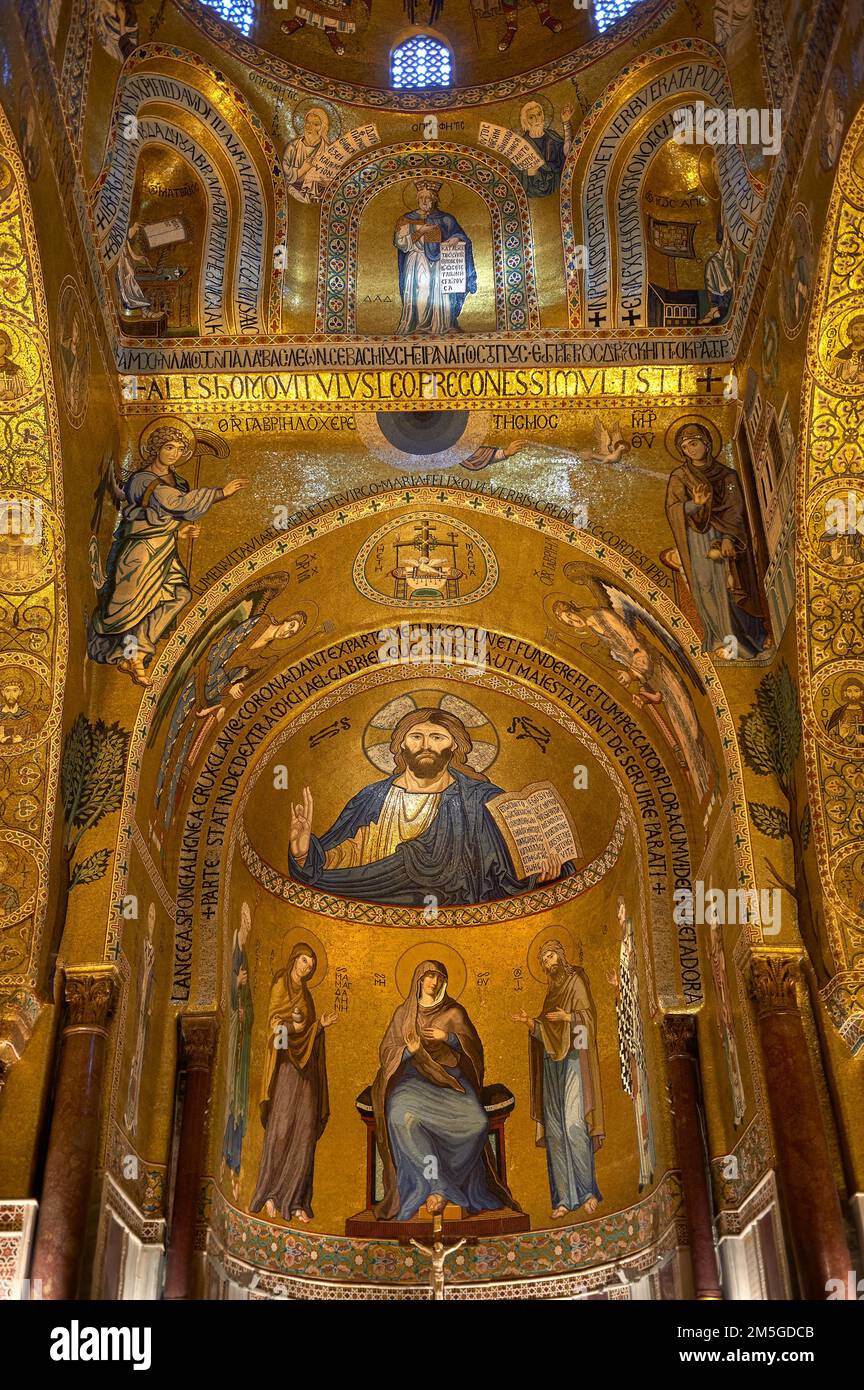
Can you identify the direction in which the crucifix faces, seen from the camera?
facing the viewer

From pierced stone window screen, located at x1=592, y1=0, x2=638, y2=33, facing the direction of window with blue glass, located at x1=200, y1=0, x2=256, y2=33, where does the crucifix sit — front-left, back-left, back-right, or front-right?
front-right
